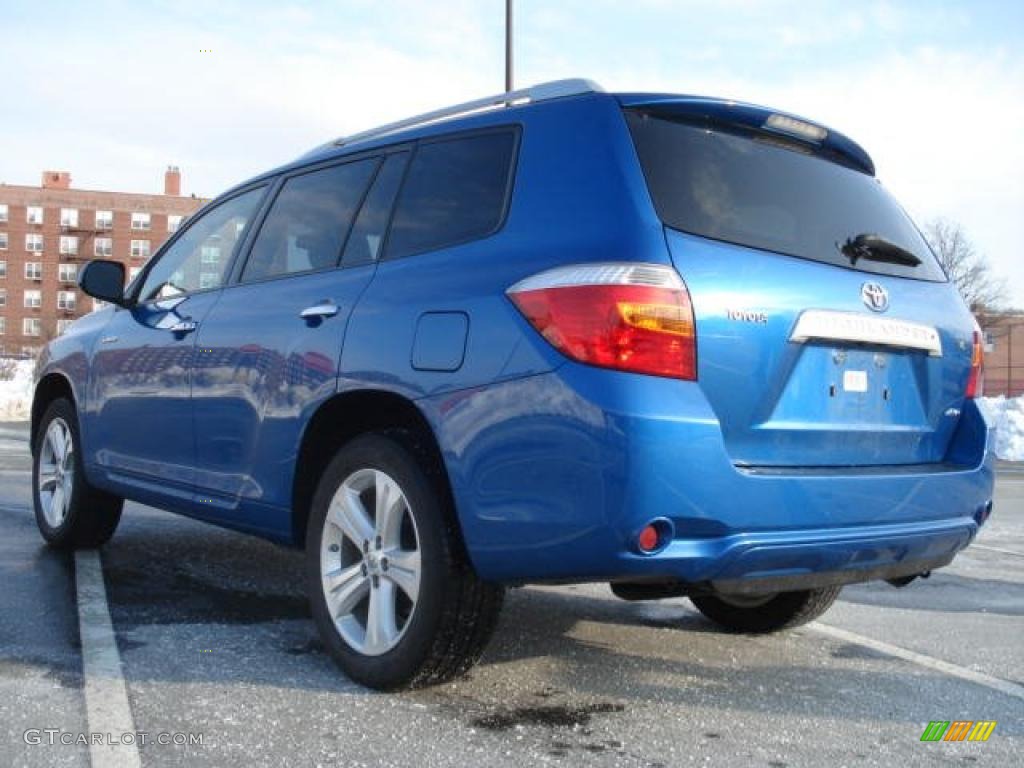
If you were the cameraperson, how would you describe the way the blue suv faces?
facing away from the viewer and to the left of the viewer

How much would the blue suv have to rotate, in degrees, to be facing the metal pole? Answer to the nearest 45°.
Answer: approximately 45° to its right
